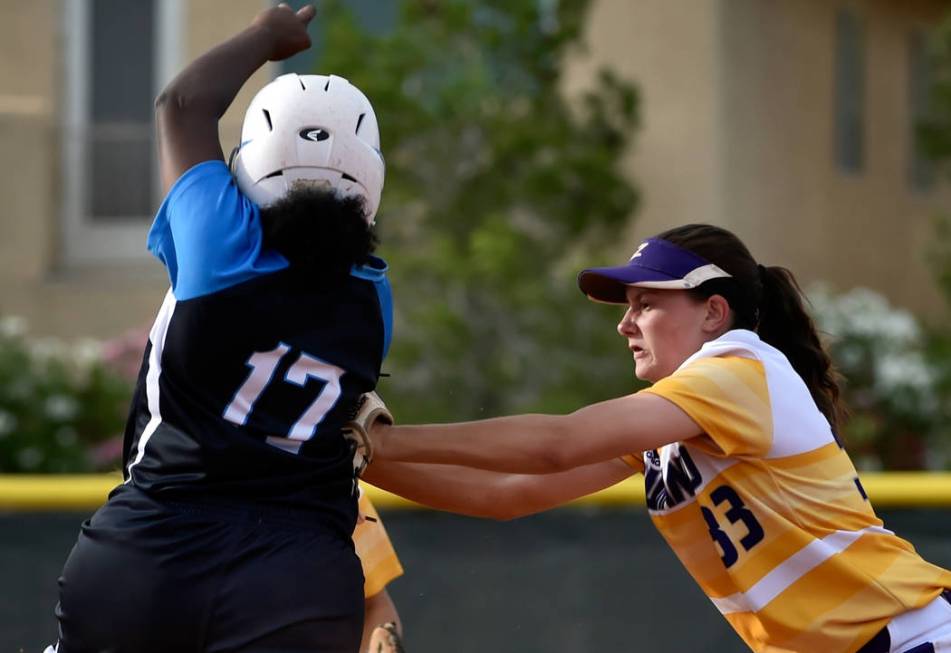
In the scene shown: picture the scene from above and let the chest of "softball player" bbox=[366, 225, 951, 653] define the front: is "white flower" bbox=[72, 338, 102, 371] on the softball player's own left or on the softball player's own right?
on the softball player's own right

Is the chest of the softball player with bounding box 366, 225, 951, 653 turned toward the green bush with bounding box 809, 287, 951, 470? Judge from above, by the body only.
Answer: no

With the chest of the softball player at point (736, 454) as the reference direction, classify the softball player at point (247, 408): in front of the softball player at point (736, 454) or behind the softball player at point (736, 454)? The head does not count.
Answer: in front

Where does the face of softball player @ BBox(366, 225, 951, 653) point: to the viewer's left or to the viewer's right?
to the viewer's left

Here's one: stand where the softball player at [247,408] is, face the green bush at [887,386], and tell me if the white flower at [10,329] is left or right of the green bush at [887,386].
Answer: left

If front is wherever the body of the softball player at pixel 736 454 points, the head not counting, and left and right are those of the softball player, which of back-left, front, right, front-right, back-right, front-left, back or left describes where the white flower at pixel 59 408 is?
front-right

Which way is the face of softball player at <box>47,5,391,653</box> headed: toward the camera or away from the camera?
away from the camera

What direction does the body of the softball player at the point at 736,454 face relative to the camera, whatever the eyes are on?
to the viewer's left

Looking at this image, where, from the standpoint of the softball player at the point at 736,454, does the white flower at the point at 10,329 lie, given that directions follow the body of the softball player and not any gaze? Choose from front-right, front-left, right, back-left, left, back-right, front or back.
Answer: front-right

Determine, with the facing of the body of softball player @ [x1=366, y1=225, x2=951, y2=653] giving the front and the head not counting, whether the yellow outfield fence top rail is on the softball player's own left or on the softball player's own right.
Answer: on the softball player's own right

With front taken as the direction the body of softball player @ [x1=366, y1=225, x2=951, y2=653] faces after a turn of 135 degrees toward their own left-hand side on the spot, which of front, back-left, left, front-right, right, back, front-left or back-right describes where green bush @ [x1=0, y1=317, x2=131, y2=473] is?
back

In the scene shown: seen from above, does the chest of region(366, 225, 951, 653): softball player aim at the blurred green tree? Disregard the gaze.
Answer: no

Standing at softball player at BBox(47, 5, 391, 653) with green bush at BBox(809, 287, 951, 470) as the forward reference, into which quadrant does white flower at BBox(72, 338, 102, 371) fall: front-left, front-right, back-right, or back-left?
front-left
